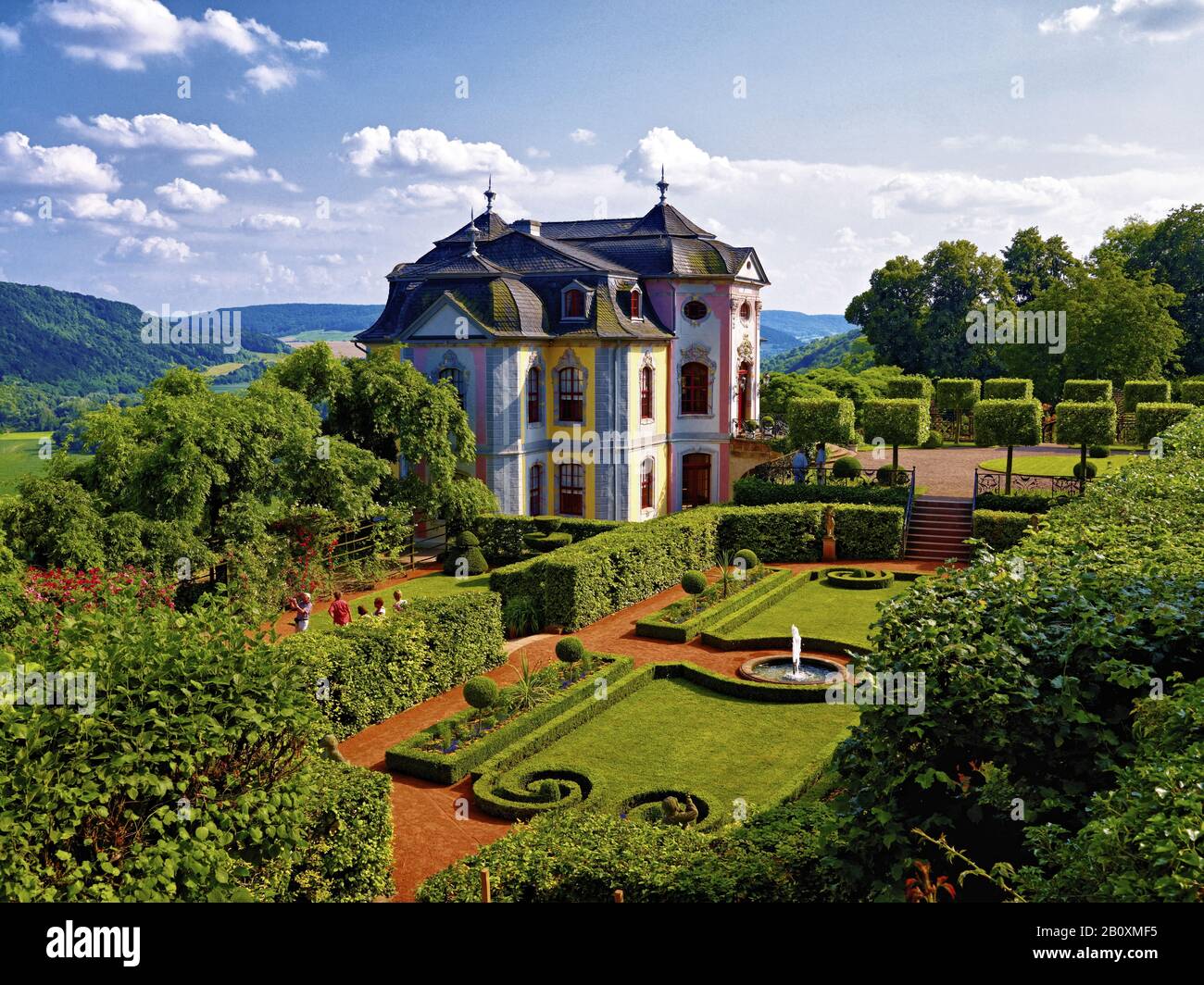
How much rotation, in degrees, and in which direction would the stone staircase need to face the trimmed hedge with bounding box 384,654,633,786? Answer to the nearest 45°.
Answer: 0° — it already faces it

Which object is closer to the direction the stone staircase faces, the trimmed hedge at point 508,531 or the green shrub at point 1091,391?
the trimmed hedge

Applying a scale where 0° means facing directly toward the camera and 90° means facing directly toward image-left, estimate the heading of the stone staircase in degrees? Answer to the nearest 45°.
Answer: approximately 0°

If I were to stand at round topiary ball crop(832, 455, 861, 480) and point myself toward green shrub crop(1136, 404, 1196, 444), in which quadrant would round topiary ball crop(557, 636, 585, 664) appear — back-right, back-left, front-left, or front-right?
back-right

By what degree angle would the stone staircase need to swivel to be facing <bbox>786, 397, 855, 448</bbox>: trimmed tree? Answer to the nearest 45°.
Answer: approximately 135° to its right

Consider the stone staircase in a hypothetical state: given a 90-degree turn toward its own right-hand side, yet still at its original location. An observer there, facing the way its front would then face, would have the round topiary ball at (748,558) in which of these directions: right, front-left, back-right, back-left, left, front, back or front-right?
front-left

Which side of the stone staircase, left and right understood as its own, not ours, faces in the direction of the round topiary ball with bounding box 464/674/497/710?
front

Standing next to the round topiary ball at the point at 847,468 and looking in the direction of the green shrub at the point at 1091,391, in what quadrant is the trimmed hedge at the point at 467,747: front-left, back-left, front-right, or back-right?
back-right

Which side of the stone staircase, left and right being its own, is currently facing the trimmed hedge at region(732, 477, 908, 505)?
right

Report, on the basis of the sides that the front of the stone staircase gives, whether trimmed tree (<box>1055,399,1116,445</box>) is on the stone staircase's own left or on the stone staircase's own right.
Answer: on the stone staircase's own left

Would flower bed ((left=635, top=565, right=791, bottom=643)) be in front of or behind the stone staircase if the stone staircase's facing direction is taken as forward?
in front

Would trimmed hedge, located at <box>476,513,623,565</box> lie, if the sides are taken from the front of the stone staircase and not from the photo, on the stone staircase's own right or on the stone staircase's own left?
on the stone staircase's own right

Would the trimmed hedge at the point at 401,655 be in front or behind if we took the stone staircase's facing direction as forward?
in front
